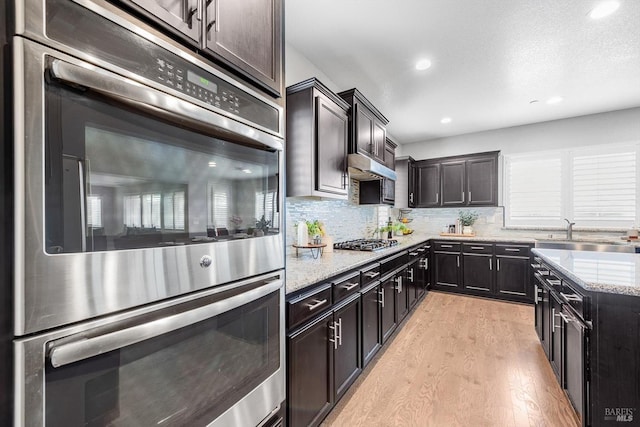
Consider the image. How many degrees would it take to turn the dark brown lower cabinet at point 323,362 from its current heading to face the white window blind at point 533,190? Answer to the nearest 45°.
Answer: approximately 90° to its left

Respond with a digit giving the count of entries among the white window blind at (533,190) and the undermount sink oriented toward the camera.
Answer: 2

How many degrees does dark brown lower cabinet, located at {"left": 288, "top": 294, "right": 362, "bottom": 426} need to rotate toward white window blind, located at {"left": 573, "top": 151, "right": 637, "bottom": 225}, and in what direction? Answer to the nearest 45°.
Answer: approximately 90° to its left

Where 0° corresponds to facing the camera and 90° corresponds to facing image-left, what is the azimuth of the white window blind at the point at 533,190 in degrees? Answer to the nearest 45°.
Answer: approximately 0°

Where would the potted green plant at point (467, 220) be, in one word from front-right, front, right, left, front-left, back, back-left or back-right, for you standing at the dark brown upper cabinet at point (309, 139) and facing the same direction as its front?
left

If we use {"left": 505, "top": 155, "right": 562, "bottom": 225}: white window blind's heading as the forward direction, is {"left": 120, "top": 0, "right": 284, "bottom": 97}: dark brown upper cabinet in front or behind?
in front

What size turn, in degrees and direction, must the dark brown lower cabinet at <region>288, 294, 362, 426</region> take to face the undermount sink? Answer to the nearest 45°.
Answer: approximately 90° to its left

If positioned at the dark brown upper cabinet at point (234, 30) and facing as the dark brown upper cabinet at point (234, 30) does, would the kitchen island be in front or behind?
in front

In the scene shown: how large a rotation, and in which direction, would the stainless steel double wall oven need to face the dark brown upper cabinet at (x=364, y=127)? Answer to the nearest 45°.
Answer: approximately 90° to its left

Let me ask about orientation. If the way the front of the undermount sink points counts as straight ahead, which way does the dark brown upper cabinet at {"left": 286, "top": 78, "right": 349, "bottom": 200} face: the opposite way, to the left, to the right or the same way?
to the left

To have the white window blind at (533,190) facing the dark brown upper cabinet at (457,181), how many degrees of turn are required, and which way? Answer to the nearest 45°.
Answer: approximately 45° to its right

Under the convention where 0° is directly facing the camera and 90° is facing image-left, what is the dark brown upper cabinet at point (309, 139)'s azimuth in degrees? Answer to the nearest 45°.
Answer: approximately 315°

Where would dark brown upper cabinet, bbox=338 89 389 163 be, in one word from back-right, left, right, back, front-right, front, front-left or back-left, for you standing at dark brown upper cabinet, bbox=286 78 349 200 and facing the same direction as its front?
left

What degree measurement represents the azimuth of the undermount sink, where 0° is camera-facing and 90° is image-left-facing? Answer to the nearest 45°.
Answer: approximately 0°
